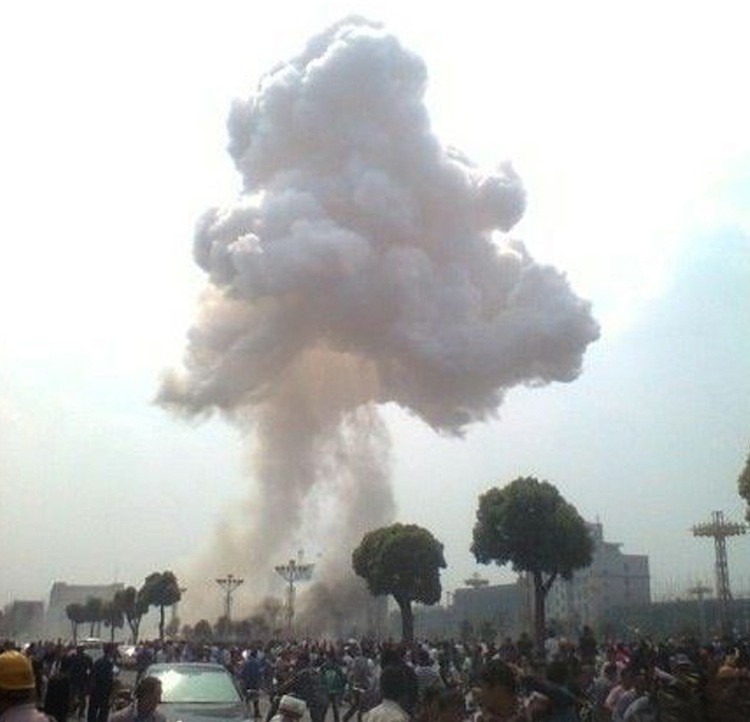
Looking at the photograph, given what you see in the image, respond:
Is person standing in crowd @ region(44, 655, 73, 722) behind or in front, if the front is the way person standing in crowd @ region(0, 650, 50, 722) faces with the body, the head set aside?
in front

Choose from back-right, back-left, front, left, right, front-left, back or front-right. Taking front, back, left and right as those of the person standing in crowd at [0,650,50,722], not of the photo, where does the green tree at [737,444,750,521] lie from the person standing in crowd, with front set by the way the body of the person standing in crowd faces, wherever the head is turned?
front-right

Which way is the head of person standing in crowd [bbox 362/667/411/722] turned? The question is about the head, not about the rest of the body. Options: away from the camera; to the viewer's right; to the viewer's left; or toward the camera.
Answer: away from the camera

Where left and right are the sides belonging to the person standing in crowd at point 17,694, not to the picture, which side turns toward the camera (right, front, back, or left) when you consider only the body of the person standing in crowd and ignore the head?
back

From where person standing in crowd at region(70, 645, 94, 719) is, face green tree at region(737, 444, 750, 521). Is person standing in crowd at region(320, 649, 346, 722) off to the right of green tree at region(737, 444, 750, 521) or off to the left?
right

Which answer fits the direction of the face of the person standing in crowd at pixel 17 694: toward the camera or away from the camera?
away from the camera

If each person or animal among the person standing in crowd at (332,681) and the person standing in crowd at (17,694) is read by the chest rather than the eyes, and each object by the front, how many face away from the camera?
2

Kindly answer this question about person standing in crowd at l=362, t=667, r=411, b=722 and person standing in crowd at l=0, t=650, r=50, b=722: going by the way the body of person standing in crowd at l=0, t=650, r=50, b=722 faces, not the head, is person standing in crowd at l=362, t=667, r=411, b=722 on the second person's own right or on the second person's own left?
on the second person's own right

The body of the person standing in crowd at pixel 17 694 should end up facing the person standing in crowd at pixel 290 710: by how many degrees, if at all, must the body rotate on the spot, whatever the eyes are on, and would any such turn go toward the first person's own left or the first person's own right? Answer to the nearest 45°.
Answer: approximately 45° to the first person's own right

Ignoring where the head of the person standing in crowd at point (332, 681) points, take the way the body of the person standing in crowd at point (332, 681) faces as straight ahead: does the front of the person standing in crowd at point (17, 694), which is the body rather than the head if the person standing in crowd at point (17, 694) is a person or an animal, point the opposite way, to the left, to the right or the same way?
the same way

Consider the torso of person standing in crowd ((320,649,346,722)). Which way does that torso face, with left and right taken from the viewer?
facing away from the viewer

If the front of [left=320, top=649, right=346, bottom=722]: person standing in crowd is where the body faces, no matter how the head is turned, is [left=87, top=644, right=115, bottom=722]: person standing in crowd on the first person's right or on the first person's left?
on the first person's left
